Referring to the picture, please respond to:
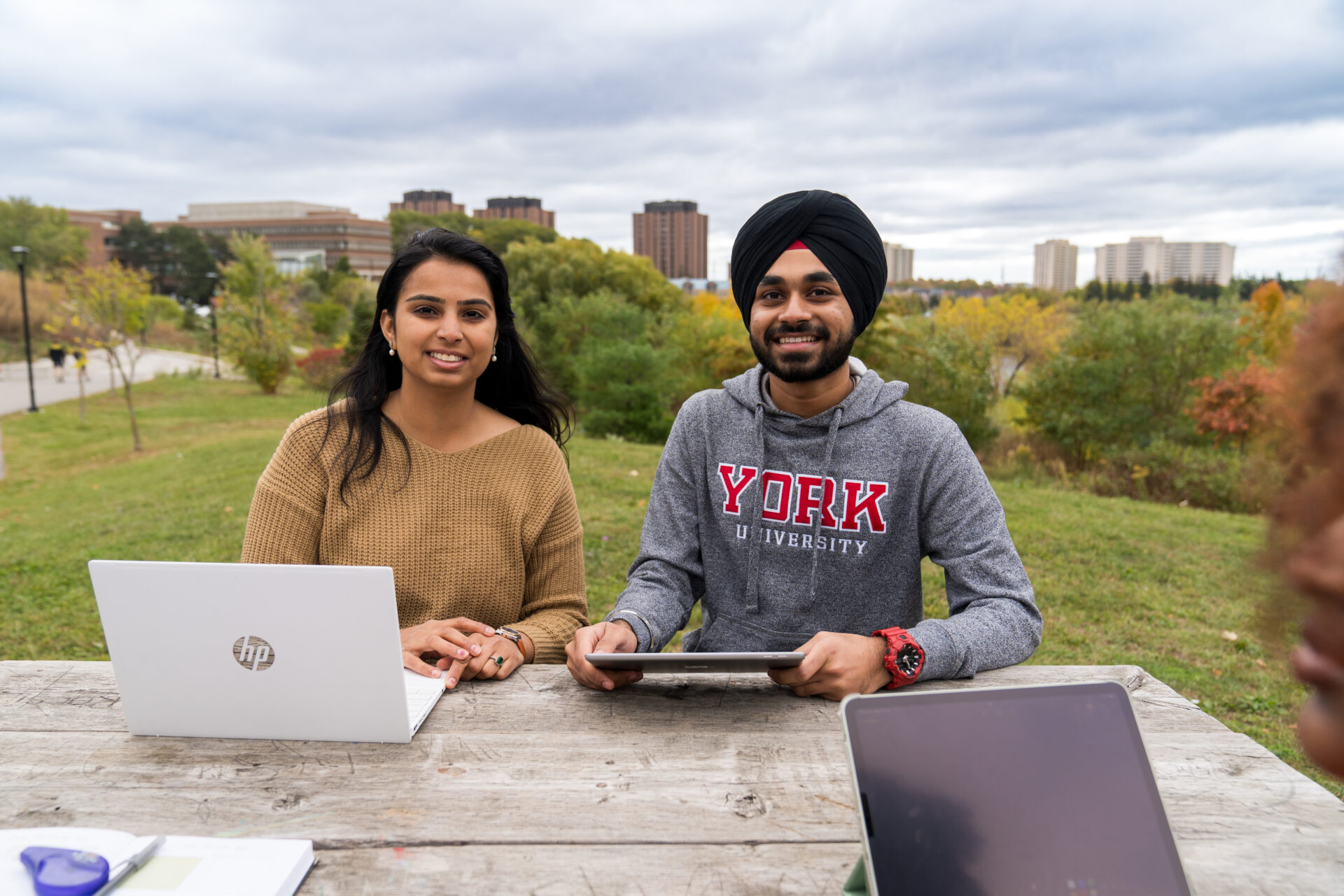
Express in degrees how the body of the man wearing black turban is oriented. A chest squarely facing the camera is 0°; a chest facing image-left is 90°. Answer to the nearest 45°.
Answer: approximately 0°

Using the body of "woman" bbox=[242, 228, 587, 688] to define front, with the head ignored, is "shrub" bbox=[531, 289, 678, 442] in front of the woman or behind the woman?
behind

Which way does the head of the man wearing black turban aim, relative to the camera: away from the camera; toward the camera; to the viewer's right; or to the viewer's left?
toward the camera

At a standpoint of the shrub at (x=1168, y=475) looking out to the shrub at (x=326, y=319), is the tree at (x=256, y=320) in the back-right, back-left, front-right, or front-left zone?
front-left

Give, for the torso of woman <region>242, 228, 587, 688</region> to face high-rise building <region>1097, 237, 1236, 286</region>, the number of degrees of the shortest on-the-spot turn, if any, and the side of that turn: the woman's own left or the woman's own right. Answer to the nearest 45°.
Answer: approximately 135° to the woman's own left

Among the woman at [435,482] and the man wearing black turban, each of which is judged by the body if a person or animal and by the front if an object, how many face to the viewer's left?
0

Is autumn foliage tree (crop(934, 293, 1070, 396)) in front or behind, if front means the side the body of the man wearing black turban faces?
behind

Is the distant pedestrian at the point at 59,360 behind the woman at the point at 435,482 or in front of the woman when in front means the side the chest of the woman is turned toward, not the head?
behind

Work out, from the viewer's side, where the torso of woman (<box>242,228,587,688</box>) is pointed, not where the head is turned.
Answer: toward the camera
